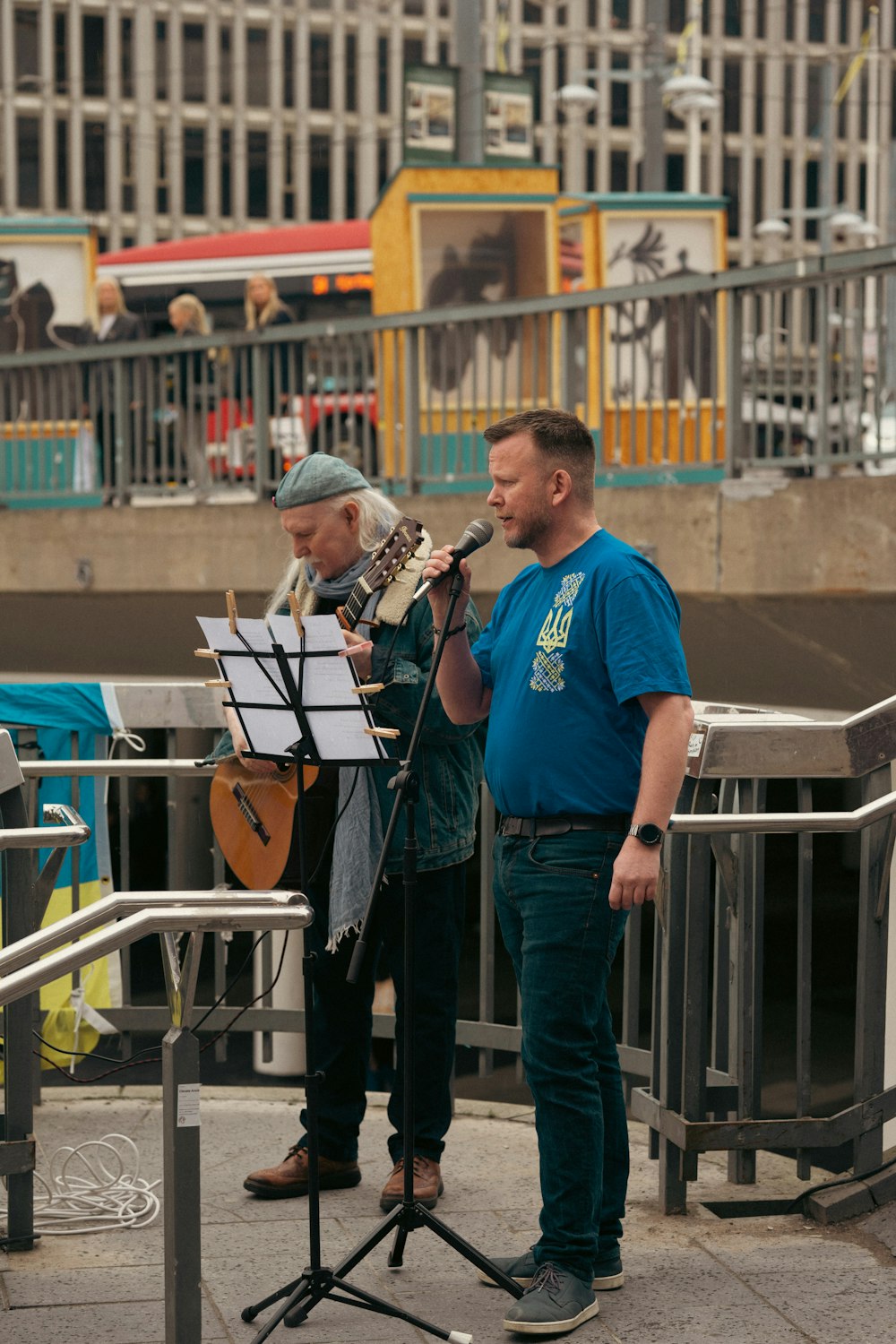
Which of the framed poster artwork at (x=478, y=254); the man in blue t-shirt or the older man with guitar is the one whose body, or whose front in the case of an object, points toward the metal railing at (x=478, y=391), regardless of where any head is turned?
the framed poster artwork

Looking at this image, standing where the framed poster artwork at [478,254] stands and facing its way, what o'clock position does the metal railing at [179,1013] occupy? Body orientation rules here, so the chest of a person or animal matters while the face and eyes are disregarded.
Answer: The metal railing is roughly at 12 o'clock from the framed poster artwork.

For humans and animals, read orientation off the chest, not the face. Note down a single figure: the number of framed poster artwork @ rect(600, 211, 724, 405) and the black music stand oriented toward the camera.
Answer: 1

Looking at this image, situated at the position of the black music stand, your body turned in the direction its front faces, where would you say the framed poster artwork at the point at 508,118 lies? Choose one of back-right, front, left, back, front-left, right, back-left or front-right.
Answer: front-left

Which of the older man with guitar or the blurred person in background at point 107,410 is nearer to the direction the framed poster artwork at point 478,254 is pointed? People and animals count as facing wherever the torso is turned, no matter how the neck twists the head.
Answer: the older man with guitar

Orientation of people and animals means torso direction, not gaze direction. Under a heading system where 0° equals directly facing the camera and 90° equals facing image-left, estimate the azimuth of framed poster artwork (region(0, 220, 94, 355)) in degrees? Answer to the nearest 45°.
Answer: approximately 0°

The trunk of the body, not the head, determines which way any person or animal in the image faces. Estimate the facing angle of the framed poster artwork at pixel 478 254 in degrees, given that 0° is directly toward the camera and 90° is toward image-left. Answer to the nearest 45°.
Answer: approximately 0°

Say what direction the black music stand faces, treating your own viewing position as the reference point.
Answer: facing away from the viewer and to the right of the viewer

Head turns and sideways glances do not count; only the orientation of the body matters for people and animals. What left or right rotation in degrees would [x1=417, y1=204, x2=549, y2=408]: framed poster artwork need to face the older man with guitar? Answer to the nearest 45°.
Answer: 0° — it already faces them

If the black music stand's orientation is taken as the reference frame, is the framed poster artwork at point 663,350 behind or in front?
in front

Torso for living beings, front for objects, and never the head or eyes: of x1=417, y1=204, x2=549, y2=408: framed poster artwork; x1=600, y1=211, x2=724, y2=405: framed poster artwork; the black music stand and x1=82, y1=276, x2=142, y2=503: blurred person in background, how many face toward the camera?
3

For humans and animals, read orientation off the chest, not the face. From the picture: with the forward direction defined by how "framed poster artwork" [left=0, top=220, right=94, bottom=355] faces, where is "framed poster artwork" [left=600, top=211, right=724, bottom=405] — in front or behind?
in front
